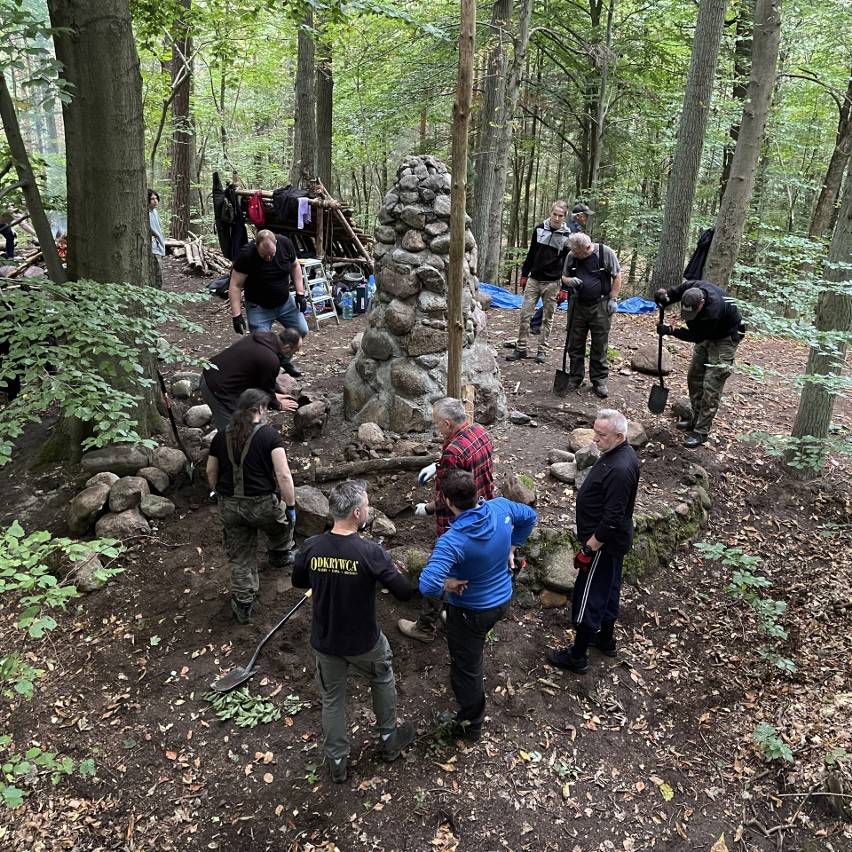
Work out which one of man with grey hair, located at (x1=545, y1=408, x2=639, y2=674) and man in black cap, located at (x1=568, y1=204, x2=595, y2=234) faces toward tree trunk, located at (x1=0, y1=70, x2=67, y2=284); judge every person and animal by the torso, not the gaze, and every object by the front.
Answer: the man with grey hair

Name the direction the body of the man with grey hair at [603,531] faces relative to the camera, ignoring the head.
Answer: to the viewer's left

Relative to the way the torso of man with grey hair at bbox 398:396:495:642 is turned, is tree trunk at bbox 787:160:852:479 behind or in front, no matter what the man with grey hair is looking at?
behind

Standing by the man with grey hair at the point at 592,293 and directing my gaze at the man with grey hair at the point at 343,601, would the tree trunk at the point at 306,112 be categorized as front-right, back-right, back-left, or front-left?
back-right

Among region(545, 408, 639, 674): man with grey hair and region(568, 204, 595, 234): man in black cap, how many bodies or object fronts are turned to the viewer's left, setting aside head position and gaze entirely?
1

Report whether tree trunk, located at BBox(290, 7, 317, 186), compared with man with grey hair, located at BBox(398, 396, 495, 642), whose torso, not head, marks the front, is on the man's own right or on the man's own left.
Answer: on the man's own right

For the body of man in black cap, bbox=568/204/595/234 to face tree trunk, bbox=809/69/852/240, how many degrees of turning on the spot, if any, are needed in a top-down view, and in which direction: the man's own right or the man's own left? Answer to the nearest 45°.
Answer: approximately 45° to the man's own left
